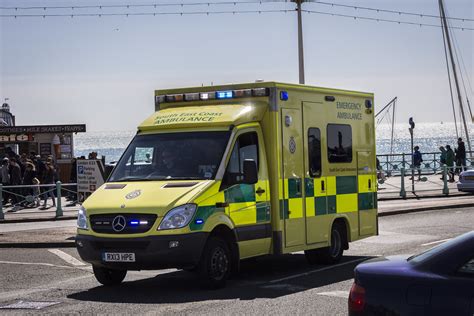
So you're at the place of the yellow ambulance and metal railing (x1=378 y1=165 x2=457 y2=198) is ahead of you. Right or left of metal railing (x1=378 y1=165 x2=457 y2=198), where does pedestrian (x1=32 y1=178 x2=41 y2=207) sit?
left

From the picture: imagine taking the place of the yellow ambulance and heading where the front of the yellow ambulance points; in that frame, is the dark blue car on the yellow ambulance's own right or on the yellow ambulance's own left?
on the yellow ambulance's own left

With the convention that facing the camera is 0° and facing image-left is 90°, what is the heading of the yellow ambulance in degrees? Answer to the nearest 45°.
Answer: approximately 45°

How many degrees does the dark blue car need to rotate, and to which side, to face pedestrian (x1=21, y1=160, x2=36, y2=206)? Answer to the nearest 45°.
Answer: approximately 135° to its left

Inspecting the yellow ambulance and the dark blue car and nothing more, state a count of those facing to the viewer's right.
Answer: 1

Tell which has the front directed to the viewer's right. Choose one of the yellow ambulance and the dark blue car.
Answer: the dark blue car

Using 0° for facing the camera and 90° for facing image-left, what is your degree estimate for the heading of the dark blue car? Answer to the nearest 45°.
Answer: approximately 270°

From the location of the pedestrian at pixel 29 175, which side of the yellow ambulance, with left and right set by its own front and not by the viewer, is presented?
right

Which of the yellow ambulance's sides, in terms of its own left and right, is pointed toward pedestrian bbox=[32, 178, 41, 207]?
right
